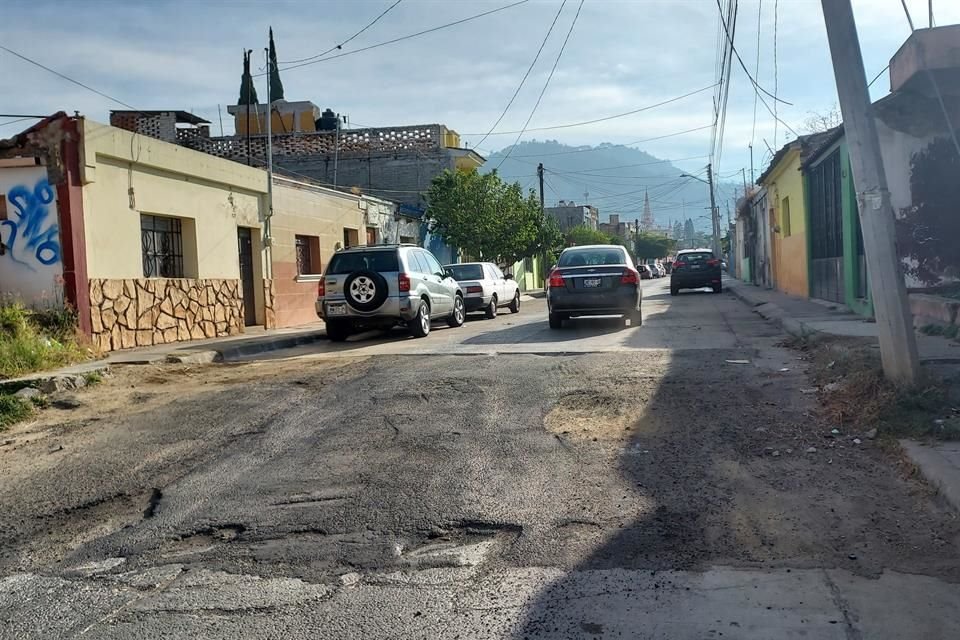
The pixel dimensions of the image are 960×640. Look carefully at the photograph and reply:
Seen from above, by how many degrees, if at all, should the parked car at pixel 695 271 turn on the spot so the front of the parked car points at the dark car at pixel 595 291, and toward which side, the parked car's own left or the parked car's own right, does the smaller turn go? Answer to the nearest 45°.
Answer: approximately 180°

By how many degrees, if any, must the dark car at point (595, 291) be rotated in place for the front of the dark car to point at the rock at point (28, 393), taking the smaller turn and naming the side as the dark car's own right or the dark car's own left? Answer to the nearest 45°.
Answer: approximately 135° to the dark car's own left

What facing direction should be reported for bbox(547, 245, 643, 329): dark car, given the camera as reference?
facing away from the viewer

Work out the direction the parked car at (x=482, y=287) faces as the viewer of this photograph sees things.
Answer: facing away from the viewer and to the right of the viewer

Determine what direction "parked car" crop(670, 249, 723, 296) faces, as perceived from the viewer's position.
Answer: facing away from the viewer

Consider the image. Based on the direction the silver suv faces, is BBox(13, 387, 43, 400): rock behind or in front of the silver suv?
behind

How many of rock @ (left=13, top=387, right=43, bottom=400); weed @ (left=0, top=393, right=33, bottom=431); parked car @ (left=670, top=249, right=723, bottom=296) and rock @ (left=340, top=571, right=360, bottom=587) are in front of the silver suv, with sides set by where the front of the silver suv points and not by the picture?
1

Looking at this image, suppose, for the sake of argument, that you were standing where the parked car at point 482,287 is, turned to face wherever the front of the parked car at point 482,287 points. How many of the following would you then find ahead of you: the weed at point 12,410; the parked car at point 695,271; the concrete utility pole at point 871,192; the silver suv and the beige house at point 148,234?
1

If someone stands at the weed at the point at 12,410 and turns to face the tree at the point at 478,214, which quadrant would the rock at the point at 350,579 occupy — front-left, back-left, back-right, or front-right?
back-right

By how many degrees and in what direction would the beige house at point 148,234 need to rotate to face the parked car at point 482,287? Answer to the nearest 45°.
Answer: approximately 90° to its left

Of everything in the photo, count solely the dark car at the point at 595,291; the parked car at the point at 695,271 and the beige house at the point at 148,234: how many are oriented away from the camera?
2

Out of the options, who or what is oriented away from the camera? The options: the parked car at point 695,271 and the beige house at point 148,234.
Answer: the parked car

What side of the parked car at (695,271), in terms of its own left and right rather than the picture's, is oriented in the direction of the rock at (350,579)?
back

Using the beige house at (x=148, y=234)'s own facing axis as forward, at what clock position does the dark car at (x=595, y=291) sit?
The dark car is roughly at 11 o'clock from the beige house.

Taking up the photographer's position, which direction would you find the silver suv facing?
facing away from the viewer and to the right of the viewer

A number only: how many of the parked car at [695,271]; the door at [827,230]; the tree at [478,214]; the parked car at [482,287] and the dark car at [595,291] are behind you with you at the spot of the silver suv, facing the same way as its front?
0

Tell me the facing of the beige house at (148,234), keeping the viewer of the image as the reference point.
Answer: facing the viewer and to the right of the viewer
